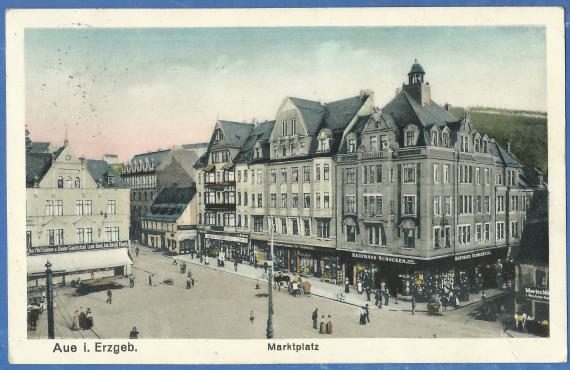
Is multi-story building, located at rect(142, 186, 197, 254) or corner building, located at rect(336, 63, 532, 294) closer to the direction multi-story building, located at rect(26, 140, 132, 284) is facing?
the corner building

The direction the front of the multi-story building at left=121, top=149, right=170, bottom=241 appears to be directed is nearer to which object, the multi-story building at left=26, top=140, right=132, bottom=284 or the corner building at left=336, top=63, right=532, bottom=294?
the multi-story building

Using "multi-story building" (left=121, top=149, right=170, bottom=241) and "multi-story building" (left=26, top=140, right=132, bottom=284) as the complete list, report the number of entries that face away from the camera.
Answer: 0

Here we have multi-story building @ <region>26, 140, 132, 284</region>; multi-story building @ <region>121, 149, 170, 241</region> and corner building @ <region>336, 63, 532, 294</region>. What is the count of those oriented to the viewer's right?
0

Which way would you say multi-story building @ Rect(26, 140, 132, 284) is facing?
toward the camera

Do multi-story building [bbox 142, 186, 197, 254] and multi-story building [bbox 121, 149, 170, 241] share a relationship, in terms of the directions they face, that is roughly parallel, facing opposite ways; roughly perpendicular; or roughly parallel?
roughly parallel

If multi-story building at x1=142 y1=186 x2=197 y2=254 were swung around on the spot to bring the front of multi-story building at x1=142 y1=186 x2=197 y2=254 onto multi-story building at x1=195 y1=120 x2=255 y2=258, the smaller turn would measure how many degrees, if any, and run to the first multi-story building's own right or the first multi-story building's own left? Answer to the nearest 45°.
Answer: approximately 135° to the first multi-story building's own left

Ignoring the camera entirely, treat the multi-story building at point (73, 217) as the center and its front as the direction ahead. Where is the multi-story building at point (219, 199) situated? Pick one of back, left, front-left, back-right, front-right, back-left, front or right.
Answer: left

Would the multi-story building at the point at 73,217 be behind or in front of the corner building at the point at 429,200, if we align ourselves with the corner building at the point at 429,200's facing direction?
in front

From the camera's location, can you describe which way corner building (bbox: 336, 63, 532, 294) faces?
facing the viewer and to the left of the viewer

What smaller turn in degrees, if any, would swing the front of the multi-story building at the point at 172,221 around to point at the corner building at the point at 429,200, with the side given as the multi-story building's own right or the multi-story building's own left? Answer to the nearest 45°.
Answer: approximately 90° to the multi-story building's own left

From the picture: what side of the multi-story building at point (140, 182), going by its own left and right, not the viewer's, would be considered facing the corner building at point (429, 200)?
left

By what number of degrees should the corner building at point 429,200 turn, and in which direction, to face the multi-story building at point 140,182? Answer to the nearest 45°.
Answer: approximately 45° to its right

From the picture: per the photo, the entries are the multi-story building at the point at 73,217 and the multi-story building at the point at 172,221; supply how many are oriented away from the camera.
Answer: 0

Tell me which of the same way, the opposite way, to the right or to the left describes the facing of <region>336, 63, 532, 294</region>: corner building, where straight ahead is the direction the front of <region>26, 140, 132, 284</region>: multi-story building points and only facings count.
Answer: to the right
